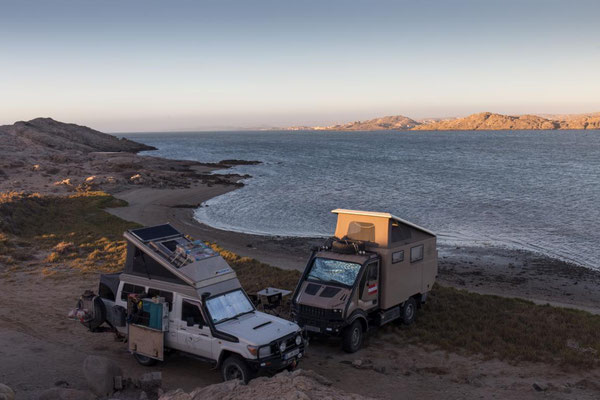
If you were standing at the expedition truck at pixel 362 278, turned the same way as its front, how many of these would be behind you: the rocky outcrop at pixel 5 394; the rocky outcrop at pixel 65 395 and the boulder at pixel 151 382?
0

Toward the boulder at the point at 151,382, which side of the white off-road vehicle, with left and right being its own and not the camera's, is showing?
right

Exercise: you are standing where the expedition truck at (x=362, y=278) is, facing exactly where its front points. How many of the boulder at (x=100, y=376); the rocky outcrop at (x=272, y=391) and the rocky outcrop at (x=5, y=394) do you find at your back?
0

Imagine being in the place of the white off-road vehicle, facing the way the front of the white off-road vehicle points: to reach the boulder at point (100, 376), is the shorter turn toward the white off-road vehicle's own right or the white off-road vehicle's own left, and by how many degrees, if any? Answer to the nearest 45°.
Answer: approximately 90° to the white off-road vehicle's own right

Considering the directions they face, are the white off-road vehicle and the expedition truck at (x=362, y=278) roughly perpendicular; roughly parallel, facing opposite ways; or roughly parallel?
roughly perpendicular

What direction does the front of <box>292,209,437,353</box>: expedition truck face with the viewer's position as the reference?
facing the viewer and to the left of the viewer

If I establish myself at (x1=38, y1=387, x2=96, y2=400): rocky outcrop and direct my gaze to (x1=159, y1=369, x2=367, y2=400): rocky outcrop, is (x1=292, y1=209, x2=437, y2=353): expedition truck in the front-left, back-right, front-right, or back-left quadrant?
front-left

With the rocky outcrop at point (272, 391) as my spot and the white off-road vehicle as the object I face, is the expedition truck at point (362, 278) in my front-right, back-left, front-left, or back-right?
front-right

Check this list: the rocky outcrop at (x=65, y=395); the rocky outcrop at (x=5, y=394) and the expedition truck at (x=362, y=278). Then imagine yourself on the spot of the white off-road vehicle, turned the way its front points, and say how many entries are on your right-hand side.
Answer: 2

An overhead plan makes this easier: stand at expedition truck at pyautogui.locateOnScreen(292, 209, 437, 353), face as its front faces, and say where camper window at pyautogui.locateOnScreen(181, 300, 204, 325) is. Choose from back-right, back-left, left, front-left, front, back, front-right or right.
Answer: front

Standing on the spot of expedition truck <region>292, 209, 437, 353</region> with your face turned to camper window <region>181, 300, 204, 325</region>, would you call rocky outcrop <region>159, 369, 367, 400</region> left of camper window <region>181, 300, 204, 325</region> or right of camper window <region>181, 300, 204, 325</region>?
left

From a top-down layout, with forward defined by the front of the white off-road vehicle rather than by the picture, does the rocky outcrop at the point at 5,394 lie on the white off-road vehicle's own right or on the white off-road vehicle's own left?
on the white off-road vehicle's own right

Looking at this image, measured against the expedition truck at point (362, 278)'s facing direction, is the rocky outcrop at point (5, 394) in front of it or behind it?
in front

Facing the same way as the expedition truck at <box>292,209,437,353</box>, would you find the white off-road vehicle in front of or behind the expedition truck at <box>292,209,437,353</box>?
in front

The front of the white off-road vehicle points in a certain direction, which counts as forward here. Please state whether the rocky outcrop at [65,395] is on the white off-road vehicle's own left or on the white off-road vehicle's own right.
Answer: on the white off-road vehicle's own right

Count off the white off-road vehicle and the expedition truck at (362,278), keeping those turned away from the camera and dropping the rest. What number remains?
0

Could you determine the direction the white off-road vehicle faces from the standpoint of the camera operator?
facing the viewer and to the right of the viewer
